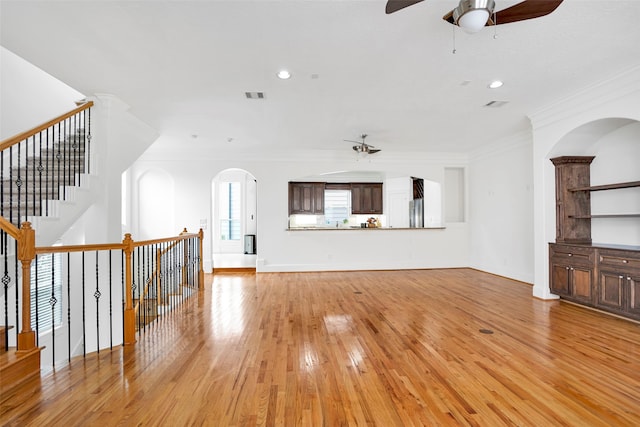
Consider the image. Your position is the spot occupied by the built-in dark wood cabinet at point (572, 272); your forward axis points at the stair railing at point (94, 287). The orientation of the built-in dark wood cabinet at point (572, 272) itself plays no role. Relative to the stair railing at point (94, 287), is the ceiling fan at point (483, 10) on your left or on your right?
left

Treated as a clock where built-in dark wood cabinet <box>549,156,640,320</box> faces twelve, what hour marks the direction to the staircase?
The staircase is roughly at 12 o'clock from the built-in dark wood cabinet.

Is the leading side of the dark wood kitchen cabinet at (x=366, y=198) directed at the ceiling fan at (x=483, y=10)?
yes

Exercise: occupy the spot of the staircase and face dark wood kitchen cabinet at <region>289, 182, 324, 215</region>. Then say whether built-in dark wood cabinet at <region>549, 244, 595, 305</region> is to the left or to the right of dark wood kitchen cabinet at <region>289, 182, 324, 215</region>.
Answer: right

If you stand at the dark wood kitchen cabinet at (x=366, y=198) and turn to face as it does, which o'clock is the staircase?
The staircase is roughly at 1 o'clock from the dark wood kitchen cabinet.

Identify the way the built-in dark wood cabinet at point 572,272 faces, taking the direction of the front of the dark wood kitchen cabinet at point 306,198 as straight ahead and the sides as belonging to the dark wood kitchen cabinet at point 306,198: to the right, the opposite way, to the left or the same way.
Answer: to the right

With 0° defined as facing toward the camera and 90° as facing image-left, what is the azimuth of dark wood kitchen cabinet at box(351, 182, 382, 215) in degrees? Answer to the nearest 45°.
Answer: approximately 0°

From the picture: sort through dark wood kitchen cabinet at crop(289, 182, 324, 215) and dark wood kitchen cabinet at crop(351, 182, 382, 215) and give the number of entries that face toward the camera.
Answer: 2

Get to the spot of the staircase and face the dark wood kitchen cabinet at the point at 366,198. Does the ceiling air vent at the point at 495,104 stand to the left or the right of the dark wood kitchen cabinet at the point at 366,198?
right

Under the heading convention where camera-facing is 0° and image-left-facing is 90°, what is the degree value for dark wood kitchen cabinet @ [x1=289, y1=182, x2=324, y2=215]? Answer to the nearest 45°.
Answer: approximately 0°

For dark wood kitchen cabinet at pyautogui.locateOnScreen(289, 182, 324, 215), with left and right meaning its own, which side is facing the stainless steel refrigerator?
left
